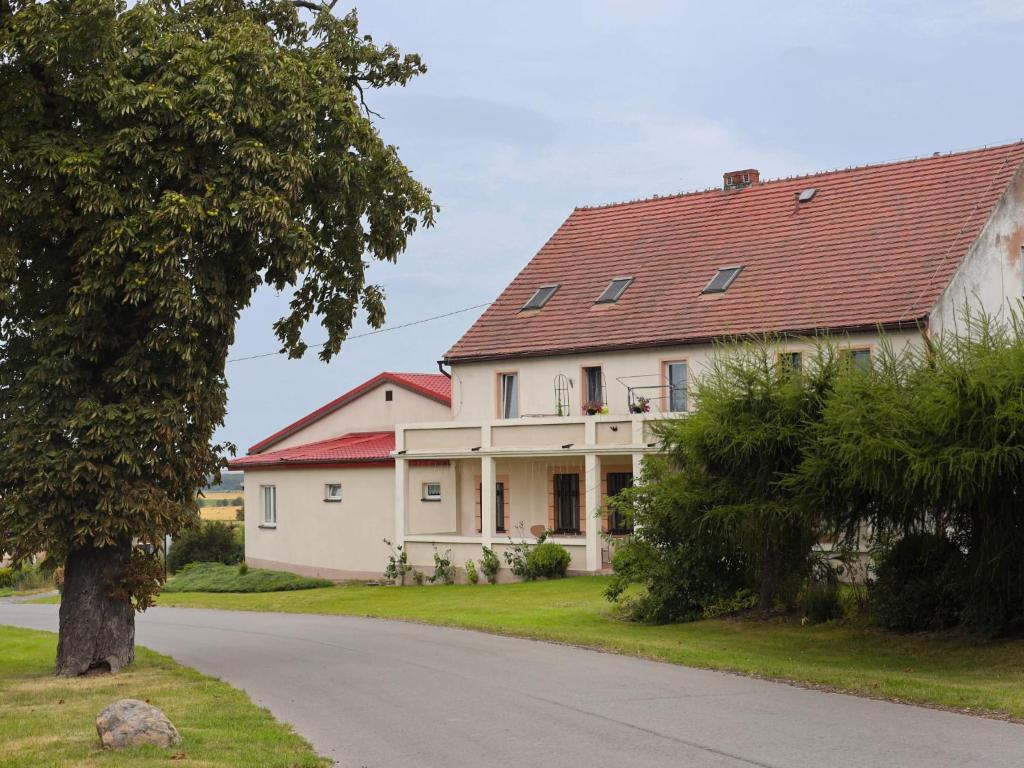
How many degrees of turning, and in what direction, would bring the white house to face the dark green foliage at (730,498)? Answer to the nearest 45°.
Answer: approximately 45° to its left

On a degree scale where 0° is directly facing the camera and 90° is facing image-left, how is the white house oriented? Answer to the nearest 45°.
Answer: approximately 45°

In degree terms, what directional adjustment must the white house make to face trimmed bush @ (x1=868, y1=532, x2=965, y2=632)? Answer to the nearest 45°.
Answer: approximately 45° to its left

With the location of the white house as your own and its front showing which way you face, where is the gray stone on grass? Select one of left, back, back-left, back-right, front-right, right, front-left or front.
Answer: front-left
